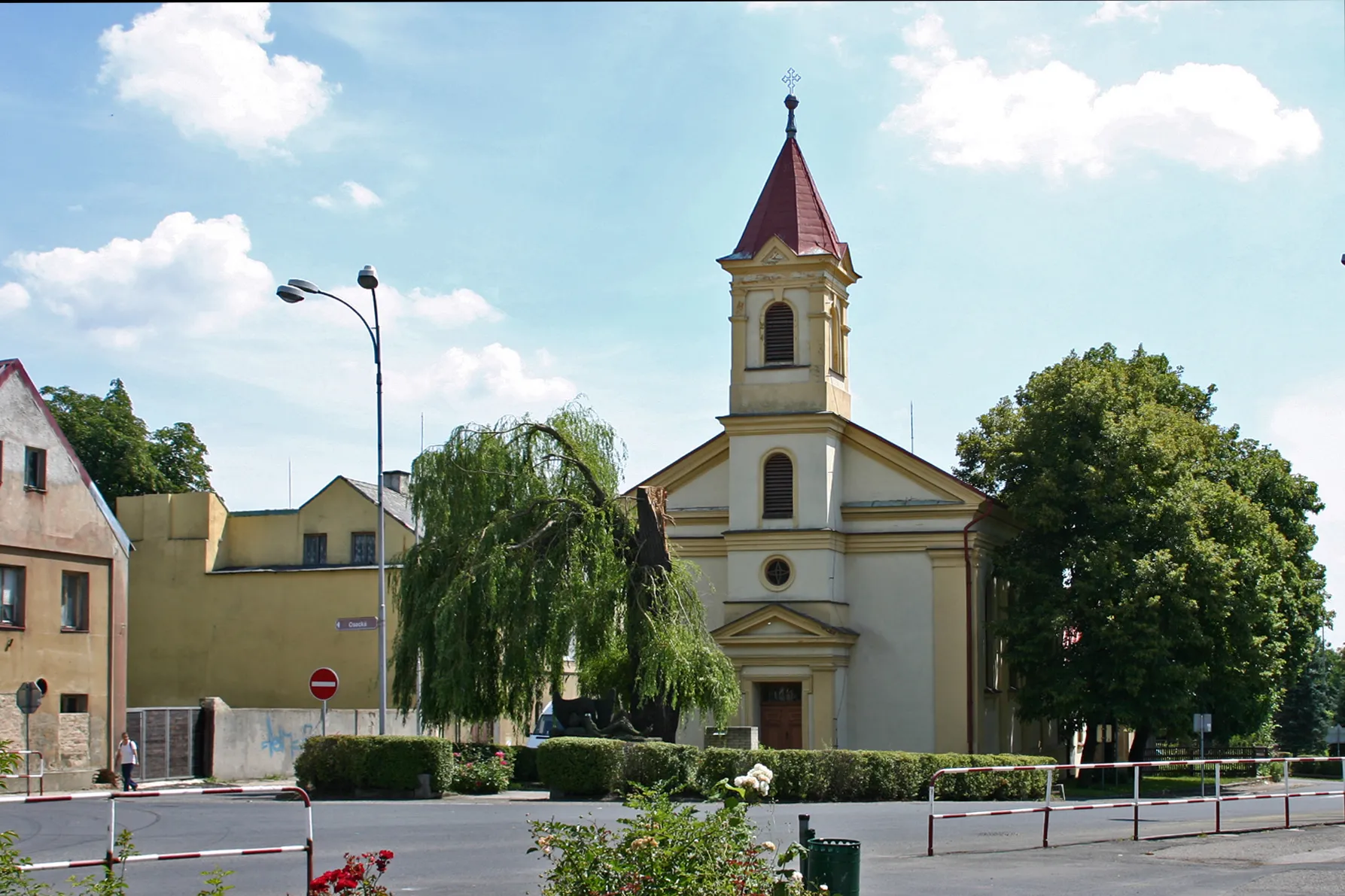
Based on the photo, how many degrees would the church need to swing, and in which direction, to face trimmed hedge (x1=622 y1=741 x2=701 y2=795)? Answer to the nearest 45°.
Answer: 0° — it already faces it

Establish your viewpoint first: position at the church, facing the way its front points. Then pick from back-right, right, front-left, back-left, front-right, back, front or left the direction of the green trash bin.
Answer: front

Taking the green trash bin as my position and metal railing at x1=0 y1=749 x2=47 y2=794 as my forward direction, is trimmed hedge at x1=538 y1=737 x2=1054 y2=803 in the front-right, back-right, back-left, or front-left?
front-right

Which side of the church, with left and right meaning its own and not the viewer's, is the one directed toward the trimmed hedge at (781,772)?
front

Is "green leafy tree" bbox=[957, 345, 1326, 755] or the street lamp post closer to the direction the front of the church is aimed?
the street lamp post

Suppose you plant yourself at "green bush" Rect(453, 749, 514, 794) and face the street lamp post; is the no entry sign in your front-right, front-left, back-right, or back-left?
front-left

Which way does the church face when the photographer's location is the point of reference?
facing the viewer

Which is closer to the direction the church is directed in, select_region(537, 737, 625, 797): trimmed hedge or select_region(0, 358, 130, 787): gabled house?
the trimmed hedge

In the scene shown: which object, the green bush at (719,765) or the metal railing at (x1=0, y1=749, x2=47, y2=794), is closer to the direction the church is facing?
the green bush
